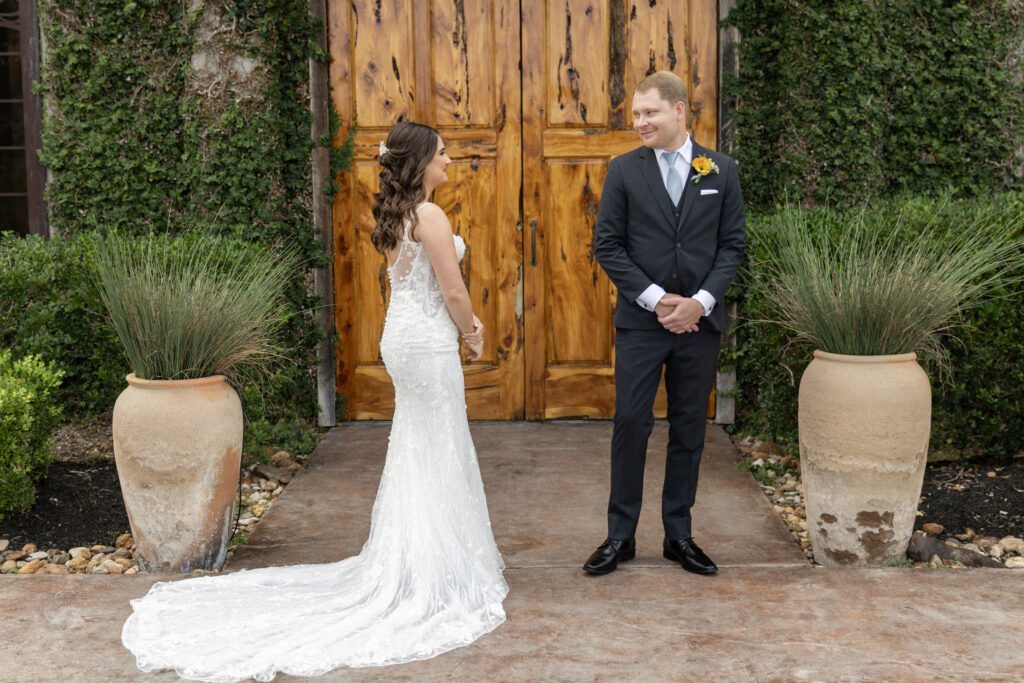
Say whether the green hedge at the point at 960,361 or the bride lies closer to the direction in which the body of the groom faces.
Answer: the bride

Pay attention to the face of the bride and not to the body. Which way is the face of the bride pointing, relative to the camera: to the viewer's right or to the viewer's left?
to the viewer's right

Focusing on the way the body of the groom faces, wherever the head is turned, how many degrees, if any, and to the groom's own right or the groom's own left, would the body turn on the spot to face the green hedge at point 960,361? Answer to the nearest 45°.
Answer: approximately 135° to the groom's own left

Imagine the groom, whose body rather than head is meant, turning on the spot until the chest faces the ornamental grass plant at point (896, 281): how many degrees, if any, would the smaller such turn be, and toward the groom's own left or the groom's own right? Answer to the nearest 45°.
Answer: approximately 135° to the groom's own left

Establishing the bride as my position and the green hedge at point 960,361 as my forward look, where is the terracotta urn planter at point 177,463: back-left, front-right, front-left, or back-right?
back-left

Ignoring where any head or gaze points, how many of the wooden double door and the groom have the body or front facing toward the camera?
2

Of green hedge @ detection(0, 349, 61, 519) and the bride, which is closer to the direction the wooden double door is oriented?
the bride

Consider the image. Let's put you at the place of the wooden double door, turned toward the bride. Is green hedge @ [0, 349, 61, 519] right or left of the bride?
right

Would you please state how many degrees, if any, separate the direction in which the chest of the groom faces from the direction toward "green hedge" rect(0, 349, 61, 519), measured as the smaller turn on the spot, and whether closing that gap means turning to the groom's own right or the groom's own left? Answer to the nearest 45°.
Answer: approximately 90° to the groom's own right

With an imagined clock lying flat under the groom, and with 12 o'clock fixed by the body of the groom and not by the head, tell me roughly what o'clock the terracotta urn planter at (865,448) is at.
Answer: The terracotta urn planter is roughly at 9 o'clock from the groom.

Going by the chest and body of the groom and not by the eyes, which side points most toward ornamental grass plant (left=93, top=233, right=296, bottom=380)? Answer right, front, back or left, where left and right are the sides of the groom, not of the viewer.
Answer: right

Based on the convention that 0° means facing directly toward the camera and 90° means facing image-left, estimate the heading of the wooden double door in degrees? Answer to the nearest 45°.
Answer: approximately 0°

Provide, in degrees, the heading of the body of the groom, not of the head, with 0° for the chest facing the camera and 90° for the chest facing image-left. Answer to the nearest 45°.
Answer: approximately 0°
